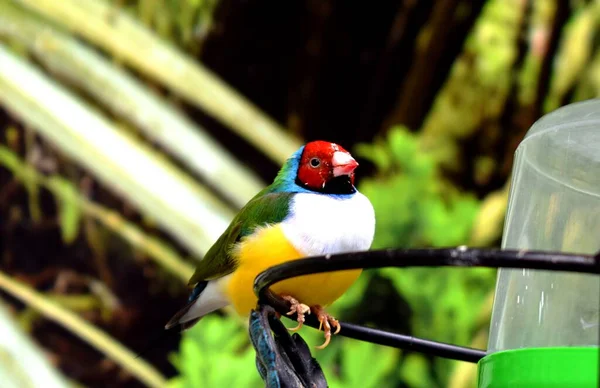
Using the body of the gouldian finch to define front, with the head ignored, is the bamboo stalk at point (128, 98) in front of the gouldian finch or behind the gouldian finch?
behind

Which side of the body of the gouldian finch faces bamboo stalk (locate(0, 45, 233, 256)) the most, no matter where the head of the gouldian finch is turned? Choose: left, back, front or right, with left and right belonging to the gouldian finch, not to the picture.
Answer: back

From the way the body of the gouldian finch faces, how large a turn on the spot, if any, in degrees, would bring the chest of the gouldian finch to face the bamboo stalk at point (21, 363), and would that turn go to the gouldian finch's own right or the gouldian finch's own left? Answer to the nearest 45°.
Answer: approximately 180°

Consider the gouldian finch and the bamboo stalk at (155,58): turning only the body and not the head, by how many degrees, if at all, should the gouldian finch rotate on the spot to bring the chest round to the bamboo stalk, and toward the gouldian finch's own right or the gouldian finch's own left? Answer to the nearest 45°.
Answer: approximately 180°

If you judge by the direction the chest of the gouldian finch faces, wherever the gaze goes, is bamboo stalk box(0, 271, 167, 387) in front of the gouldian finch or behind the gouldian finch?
behind

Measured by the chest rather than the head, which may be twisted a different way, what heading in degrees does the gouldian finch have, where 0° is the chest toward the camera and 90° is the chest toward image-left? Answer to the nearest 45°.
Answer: approximately 315°

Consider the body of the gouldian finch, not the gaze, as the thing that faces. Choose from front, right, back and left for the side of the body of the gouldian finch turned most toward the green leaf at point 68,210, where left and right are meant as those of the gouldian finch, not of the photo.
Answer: back
